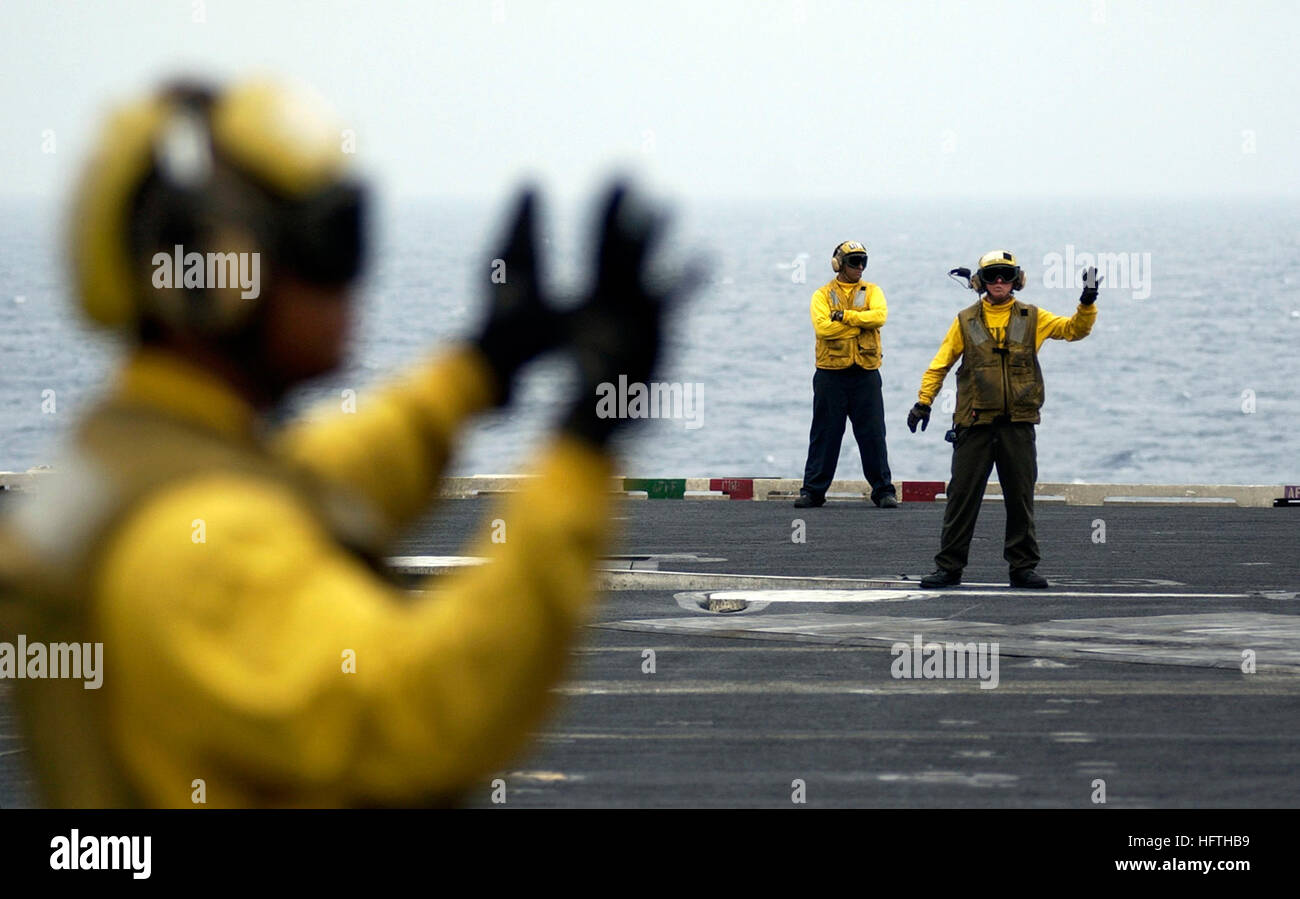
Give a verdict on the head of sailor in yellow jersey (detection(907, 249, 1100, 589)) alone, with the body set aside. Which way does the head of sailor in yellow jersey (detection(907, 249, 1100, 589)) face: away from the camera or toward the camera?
toward the camera

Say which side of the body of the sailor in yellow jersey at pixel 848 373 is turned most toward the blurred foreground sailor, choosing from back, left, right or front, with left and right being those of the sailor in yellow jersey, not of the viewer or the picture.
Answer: front

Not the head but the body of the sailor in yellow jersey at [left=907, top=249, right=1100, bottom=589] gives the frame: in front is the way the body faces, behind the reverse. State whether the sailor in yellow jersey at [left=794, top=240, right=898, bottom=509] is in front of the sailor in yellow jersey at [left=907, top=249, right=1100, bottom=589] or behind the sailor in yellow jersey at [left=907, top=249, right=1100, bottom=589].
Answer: behind

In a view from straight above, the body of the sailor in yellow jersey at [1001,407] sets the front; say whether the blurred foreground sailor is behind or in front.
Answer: in front

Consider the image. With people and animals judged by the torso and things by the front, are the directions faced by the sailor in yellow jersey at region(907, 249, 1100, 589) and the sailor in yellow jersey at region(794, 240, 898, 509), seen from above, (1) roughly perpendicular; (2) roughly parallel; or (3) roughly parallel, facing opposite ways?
roughly parallel

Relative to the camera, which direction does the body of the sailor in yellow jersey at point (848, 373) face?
toward the camera

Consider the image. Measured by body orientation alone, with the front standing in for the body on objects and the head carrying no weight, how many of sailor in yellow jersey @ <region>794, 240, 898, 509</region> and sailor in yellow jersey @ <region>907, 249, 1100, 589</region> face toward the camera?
2

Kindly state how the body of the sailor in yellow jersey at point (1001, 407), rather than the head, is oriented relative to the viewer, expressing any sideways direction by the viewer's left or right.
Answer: facing the viewer

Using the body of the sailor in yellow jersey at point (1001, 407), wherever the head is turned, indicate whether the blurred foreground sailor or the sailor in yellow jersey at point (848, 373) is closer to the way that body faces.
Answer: the blurred foreground sailor

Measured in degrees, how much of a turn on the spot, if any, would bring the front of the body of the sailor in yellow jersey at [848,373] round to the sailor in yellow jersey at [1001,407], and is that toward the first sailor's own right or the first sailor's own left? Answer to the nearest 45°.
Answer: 0° — they already face them
